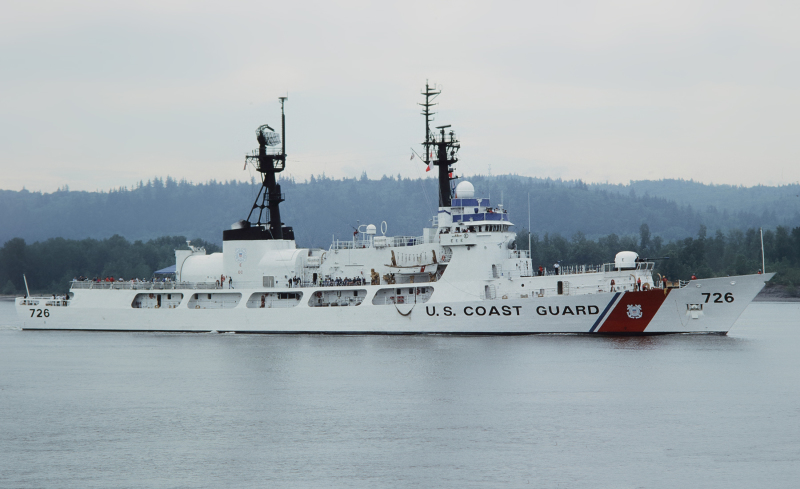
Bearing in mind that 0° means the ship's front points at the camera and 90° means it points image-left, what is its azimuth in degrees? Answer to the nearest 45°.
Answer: approximately 270°
